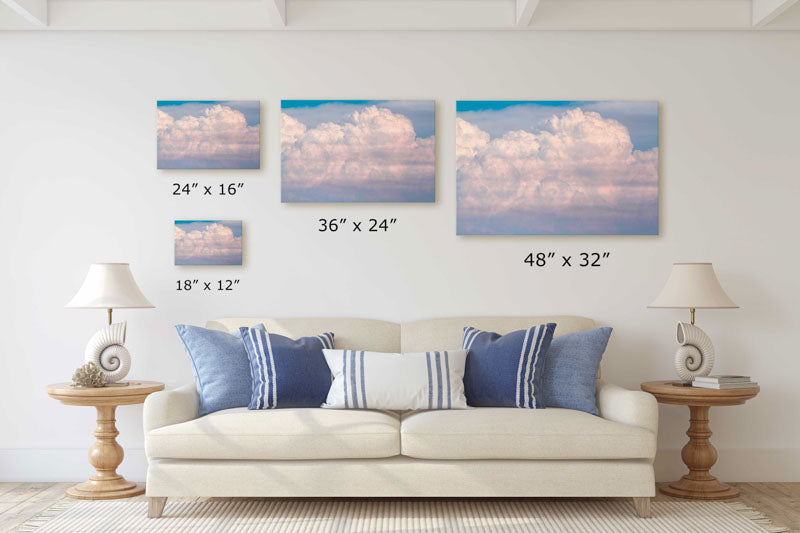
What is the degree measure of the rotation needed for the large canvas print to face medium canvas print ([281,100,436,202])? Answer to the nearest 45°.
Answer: approximately 90° to its right

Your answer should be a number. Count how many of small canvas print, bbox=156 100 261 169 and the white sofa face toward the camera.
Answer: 2

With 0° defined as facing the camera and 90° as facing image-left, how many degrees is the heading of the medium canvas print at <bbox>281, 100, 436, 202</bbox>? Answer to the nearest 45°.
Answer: approximately 0°

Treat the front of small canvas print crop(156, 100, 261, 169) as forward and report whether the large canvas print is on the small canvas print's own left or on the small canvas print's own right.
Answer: on the small canvas print's own left

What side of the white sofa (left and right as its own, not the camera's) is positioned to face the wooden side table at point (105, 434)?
right

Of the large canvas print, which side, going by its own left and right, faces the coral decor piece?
right

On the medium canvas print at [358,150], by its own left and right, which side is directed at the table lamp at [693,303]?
left

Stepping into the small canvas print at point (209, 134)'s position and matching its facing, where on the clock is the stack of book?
The stack of book is roughly at 10 o'clock from the small canvas print.
